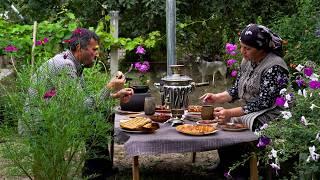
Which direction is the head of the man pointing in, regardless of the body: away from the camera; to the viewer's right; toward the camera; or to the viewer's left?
to the viewer's right

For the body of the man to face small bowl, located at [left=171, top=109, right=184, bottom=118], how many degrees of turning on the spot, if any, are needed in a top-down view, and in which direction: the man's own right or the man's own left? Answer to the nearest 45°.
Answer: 0° — they already face it

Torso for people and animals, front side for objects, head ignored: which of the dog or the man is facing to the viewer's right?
the man

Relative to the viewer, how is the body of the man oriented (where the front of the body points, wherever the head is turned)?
to the viewer's right

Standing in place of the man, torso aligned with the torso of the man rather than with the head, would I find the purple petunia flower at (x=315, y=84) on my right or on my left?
on my right

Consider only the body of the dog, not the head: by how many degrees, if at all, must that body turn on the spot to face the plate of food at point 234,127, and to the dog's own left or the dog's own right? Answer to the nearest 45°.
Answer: approximately 90° to the dog's own left

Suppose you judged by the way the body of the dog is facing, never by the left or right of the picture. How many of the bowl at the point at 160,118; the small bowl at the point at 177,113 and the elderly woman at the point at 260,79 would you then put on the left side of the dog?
3

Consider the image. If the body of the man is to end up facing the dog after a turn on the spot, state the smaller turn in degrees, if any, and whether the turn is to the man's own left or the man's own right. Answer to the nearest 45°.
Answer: approximately 45° to the man's own left

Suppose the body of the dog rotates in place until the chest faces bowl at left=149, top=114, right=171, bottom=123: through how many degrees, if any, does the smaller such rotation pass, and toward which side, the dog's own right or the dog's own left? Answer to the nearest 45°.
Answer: approximately 90° to the dog's own left

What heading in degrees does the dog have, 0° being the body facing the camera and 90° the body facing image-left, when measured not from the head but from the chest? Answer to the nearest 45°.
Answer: approximately 90°

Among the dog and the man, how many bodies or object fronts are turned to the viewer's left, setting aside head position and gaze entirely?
1

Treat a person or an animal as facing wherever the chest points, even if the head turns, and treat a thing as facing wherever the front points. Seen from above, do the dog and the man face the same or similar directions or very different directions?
very different directions

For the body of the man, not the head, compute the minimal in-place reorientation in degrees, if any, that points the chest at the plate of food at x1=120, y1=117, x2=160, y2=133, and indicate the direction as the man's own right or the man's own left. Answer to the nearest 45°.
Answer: approximately 45° to the man's own right
